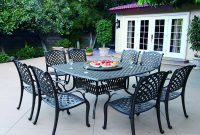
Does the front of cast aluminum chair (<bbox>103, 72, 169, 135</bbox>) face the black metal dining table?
yes

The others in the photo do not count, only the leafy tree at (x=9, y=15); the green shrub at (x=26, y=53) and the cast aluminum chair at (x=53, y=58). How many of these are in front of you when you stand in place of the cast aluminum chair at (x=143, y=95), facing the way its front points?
3

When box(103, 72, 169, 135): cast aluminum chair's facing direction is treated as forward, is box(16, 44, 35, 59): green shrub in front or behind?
in front

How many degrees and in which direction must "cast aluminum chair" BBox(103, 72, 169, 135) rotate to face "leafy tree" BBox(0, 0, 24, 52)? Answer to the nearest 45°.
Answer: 0° — it already faces it

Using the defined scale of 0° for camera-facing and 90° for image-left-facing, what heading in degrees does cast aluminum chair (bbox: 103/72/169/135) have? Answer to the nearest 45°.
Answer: approximately 135°

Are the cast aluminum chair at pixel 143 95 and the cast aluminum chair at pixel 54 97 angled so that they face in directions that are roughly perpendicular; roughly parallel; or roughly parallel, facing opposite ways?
roughly perpendicular

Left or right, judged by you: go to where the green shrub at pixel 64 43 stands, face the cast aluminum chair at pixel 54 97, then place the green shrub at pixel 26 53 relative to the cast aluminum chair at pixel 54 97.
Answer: right

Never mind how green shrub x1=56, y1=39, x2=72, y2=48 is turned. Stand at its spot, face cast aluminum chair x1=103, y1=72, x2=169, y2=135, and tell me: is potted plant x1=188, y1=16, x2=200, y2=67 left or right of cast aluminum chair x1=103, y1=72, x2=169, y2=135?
left

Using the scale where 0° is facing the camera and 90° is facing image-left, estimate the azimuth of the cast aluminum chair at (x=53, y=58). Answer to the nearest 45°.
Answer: approximately 315°

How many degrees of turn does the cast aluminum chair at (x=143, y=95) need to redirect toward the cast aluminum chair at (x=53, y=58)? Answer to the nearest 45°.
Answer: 0° — it already faces it

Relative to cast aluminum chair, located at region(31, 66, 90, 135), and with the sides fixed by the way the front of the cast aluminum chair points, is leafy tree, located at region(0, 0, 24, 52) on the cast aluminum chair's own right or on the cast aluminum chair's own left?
on the cast aluminum chair's own left

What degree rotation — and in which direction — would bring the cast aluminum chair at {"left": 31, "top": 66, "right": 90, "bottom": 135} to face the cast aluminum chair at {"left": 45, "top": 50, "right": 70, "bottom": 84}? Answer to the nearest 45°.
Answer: approximately 45° to its left

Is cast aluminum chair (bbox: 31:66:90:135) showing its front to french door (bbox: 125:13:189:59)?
yes

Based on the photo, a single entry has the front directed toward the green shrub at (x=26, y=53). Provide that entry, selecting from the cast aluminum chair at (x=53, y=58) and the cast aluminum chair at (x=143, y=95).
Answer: the cast aluminum chair at (x=143, y=95)

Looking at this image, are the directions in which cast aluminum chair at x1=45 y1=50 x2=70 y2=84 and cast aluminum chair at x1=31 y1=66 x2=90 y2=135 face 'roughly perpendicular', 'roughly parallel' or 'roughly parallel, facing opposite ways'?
roughly perpendicular
